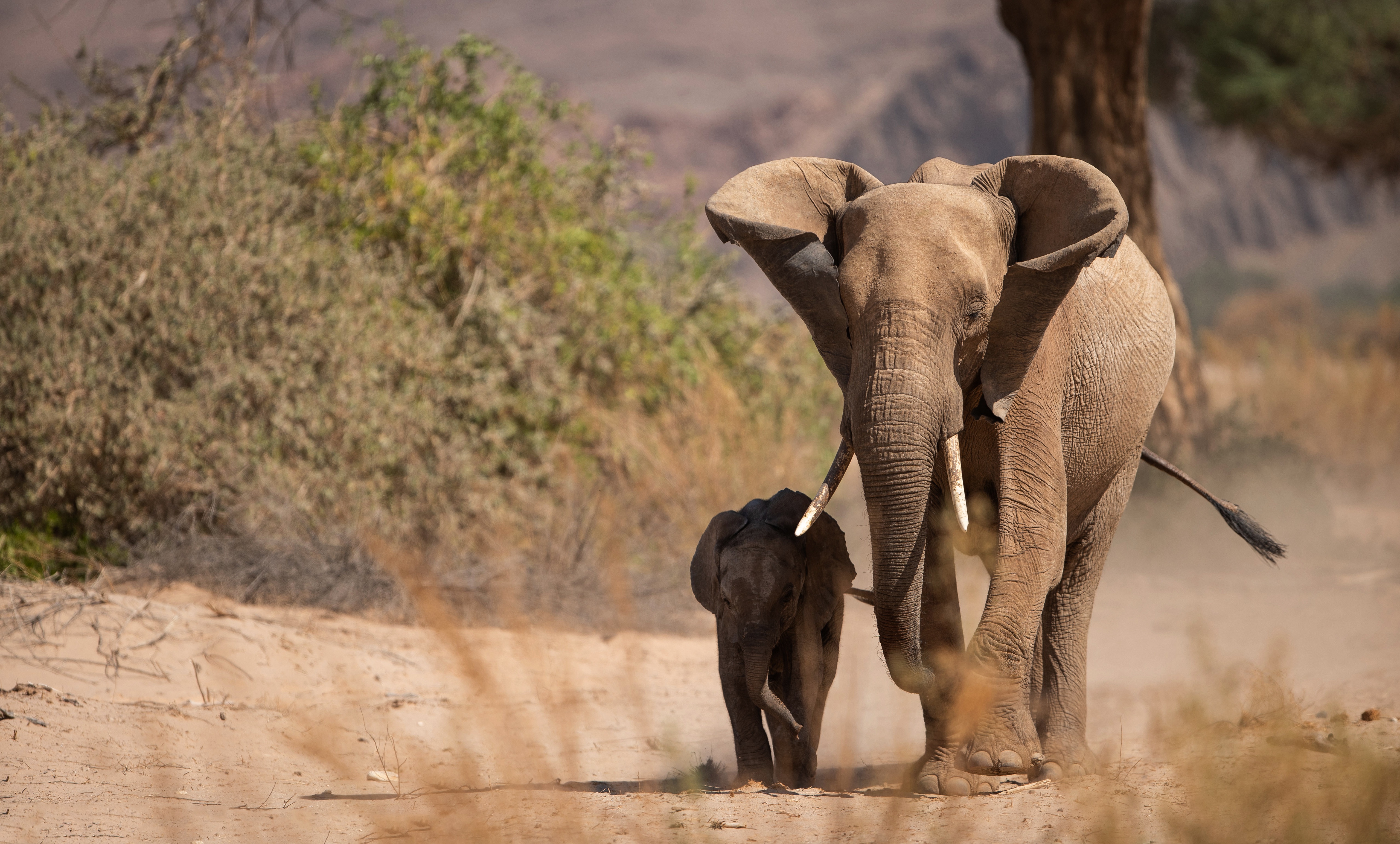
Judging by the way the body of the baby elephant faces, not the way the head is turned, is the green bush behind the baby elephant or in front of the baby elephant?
behind

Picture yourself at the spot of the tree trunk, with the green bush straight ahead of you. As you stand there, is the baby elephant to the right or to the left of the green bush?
left

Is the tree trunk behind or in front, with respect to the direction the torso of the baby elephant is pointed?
behind

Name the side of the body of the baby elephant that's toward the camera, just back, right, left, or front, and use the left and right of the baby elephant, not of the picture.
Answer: front

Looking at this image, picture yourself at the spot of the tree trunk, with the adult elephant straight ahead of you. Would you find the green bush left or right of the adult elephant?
right
